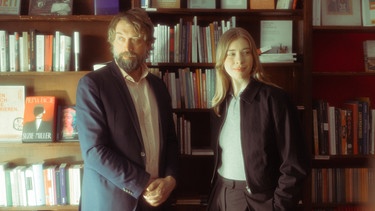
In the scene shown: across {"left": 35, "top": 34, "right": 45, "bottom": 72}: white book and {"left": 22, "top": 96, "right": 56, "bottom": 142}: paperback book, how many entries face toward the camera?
1

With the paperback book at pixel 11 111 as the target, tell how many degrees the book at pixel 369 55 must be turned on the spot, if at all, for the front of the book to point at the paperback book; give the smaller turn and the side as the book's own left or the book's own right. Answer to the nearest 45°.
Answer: approximately 45° to the book's own right

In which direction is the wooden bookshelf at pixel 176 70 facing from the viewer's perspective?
toward the camera

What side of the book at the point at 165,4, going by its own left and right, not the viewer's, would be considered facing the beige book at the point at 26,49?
right

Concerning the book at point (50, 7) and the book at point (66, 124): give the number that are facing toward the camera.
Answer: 2

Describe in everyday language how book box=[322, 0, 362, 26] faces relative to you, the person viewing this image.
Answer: facing the viewer

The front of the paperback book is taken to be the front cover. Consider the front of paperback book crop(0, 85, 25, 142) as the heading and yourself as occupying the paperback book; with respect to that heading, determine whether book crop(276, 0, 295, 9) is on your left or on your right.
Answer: on your left

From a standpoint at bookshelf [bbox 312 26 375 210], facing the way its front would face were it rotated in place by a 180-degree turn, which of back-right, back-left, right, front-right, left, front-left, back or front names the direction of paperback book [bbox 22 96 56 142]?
back-left

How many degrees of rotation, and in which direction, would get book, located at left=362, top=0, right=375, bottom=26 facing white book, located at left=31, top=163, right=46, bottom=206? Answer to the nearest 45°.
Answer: approximately 45° to its right

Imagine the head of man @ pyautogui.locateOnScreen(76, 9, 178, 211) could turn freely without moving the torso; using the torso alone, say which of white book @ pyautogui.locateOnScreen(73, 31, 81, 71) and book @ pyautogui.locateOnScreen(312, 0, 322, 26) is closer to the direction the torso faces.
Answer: the book
